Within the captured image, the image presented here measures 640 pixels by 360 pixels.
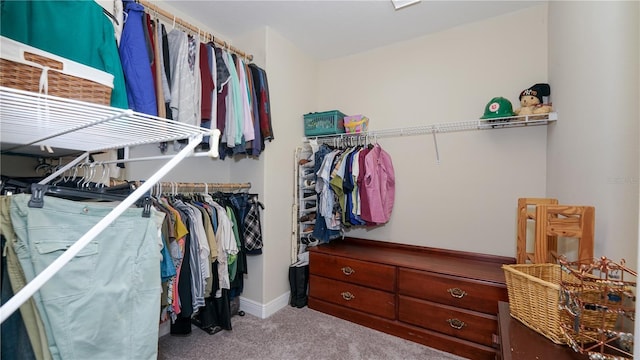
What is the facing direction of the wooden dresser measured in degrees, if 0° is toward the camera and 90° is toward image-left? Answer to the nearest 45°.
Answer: approximately 45°

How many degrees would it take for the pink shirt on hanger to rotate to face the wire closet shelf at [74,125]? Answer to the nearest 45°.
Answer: approximately 90° to its right

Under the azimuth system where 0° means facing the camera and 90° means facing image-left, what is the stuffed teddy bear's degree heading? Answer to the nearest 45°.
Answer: approximately 45°

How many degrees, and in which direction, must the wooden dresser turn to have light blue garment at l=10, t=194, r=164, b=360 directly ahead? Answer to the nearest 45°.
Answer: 0° — it already faces it

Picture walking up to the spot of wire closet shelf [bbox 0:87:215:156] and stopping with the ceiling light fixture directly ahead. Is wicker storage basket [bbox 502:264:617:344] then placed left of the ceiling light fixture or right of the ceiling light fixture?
right

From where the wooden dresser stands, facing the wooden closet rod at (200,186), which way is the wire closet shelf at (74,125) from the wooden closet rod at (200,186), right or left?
left

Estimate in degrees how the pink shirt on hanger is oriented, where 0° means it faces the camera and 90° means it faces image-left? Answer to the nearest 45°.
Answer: approximately 315°
